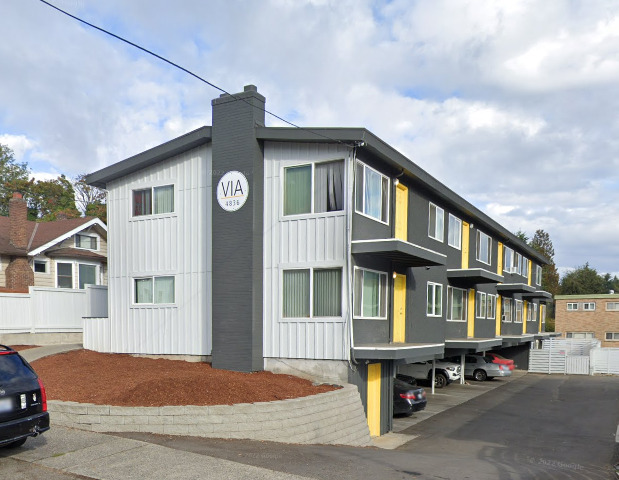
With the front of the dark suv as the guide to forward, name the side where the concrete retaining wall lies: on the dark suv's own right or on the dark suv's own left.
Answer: on the dark suv's own right

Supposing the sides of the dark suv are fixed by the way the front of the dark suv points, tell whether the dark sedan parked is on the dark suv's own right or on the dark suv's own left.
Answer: on the dark suv's own right

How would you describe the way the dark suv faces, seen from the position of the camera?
facing away from the viewer and to the left of the viewer

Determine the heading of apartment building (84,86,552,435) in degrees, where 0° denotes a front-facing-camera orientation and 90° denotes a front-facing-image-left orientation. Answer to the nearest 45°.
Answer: approximately 315°

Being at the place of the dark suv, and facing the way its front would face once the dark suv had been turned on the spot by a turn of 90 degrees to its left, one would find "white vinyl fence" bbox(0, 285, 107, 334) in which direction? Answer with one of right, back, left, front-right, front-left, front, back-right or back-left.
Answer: back-right
